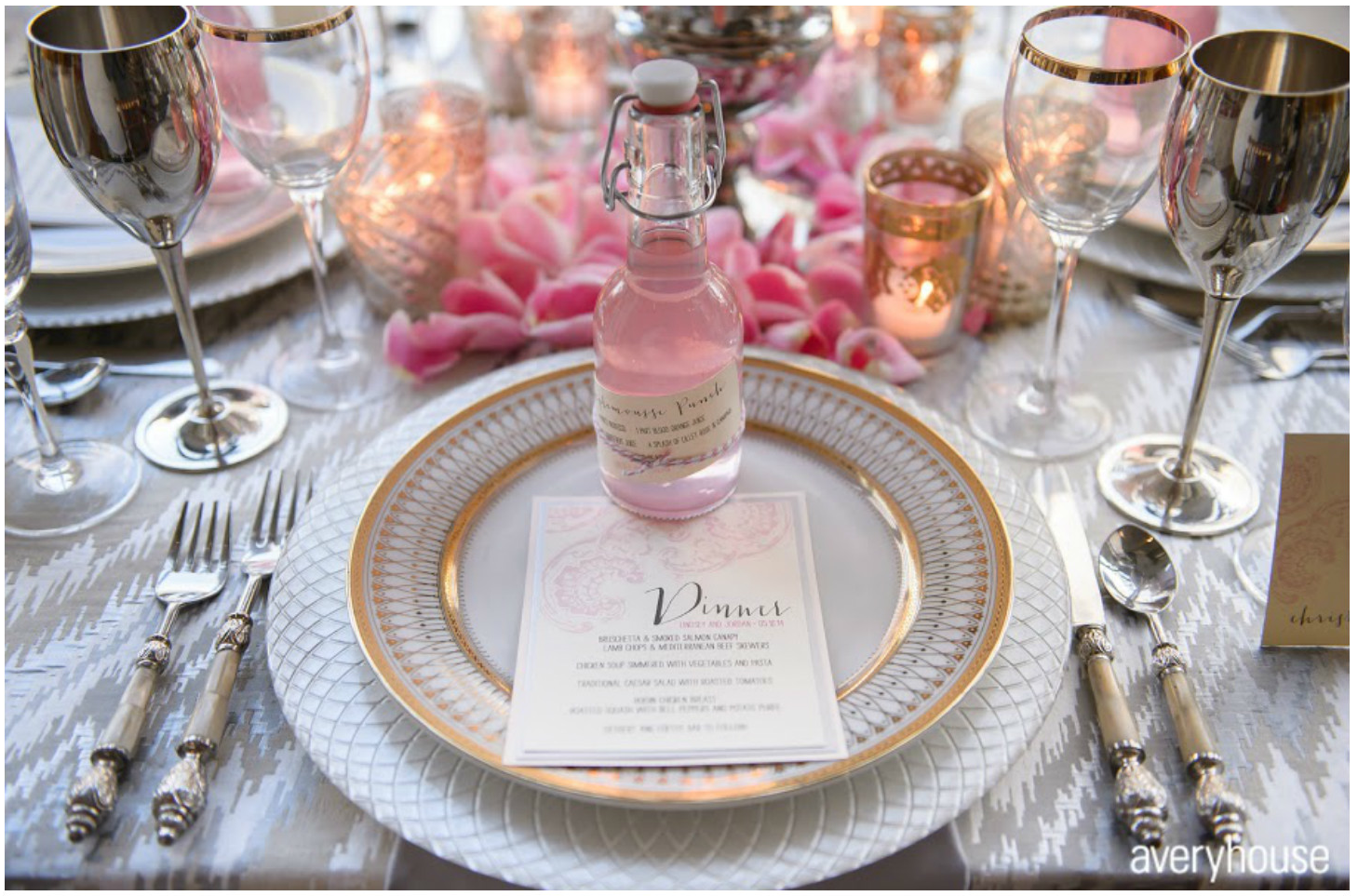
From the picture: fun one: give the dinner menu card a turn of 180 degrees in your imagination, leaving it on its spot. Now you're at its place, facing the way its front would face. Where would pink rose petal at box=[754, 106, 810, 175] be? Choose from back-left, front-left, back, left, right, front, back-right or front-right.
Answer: front

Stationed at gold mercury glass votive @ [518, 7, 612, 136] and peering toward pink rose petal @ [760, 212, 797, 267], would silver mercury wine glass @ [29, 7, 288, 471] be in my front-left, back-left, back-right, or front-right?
front-right

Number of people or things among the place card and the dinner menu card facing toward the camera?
2

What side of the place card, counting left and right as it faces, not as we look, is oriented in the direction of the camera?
front

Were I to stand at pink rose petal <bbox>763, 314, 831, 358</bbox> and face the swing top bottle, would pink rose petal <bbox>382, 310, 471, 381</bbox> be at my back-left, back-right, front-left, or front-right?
front-right

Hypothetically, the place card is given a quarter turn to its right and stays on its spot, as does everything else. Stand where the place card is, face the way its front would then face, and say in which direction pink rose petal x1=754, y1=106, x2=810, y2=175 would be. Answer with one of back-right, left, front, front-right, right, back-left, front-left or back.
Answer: front-right

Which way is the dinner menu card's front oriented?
toward the camera

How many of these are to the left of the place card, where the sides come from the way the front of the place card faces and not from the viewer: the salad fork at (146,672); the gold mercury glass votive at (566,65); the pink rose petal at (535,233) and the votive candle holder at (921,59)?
0

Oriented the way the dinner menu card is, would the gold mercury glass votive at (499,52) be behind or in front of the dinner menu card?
behind

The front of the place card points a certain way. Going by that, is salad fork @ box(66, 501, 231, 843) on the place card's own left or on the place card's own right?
on the place card's own right

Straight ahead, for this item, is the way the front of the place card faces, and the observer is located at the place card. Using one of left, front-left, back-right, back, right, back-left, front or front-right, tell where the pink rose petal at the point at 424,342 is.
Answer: right

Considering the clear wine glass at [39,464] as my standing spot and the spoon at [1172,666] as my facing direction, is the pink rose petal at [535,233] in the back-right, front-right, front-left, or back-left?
front-left
